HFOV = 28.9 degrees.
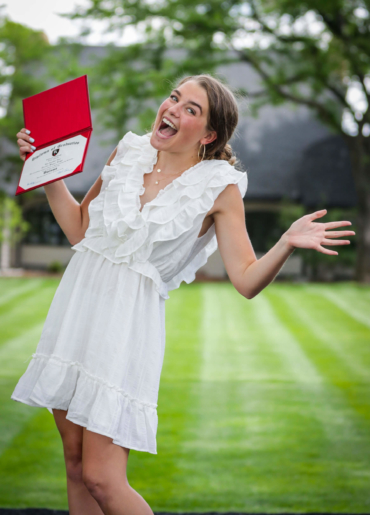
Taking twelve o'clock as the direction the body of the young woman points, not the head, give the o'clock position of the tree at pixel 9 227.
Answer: The tree is roughly at 4 o'clock from the young woman.

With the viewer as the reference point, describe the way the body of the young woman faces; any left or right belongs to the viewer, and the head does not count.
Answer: facing the viewer and to the left of the viewer

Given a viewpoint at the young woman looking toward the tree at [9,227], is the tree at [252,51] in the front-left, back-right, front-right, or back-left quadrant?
front-right

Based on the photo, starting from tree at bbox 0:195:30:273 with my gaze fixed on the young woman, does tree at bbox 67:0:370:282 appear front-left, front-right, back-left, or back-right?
front-left

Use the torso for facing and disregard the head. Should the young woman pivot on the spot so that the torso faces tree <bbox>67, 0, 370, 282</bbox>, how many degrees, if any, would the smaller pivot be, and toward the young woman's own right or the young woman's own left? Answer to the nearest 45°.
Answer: approximately 135° to the young woman's own right

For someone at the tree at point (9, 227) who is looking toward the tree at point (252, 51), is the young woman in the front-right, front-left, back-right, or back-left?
front-right

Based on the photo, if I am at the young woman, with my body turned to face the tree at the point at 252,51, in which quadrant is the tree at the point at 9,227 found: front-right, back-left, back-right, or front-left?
front-left
